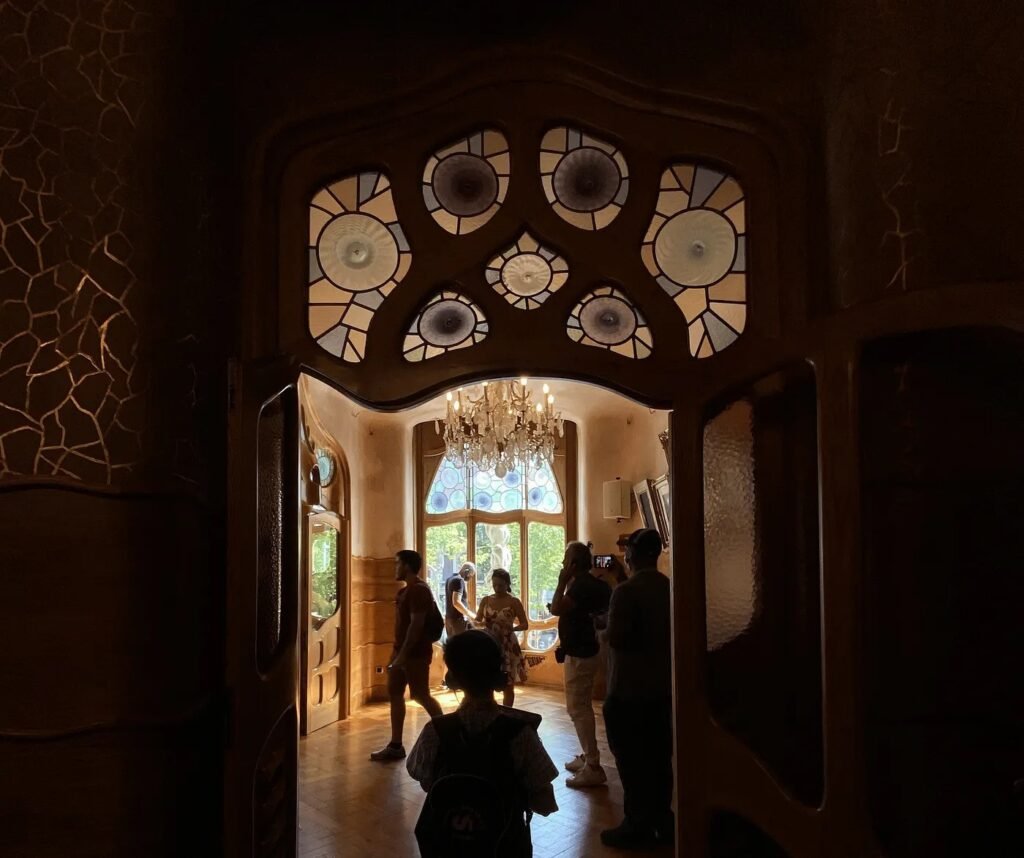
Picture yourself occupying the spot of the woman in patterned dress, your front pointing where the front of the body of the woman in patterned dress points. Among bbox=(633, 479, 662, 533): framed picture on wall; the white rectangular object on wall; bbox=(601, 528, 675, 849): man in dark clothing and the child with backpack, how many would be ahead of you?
2

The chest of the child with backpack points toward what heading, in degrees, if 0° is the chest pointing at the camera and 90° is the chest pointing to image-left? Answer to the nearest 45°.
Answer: approximately 180°

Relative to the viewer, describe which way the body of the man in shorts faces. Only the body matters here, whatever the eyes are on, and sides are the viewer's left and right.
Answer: facing to the left of the viewer

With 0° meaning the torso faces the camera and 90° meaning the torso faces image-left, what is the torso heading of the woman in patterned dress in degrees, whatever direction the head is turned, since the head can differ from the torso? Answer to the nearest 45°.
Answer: approximately 0°

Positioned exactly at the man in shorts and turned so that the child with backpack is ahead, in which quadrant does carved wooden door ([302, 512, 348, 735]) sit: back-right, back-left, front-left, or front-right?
back-right

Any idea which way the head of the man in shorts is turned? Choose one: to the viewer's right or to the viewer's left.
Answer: to the viewer's left

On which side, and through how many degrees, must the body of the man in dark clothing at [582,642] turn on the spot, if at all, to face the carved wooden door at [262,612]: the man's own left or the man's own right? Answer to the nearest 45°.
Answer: approximately 45° to the man's own left

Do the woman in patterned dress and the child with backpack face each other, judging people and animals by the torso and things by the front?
yes

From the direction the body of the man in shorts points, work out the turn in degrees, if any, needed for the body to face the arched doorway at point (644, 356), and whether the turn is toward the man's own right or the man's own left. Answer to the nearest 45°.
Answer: approximately 90° to the man's own left

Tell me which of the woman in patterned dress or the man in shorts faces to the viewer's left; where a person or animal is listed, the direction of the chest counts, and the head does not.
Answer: the man in shorts

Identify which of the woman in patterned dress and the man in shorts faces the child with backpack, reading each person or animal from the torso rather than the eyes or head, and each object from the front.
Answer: the woman in patterned dress

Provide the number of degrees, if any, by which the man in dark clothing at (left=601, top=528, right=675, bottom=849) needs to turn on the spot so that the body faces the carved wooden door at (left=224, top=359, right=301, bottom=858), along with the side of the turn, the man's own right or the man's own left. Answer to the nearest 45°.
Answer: approximately 45° to the man's own left
